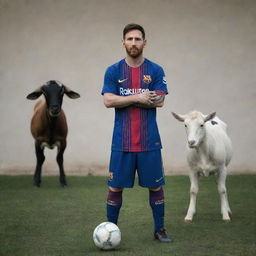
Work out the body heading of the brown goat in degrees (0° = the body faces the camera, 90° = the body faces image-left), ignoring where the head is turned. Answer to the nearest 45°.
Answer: approximately 0°

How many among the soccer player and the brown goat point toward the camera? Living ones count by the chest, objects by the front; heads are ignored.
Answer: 2

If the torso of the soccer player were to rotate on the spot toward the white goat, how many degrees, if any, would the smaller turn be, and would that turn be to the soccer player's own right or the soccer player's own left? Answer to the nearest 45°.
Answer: approximately 135° to the soccer player's own left

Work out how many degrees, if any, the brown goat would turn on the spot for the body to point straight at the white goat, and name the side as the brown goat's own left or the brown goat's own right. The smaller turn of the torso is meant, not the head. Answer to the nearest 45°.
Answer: approximately 45° to the brown goat's own left
